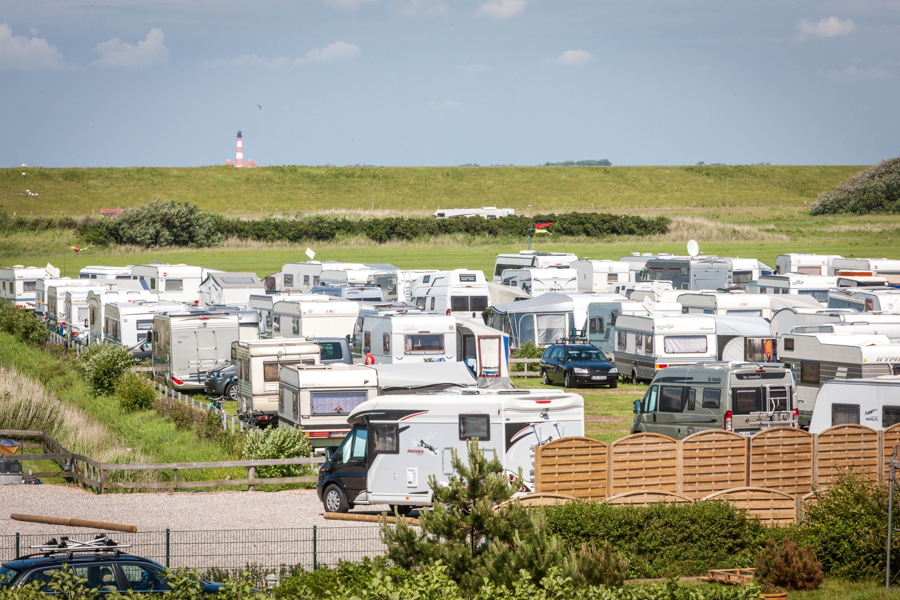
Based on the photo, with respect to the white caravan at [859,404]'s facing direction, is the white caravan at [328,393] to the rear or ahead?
ahead

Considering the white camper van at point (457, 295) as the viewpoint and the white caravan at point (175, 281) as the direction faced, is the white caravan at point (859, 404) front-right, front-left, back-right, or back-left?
back-left

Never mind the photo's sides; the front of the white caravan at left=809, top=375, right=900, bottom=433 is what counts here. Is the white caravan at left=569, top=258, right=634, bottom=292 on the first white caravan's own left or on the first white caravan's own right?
on the first white caravan's own right

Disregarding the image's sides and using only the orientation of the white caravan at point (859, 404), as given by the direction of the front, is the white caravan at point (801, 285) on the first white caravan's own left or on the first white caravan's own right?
on the first white caravan's own right

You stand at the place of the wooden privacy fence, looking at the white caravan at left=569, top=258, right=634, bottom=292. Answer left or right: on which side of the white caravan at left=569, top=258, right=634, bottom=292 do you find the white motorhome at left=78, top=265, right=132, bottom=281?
left

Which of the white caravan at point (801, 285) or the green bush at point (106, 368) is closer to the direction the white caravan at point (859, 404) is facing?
the green bush
